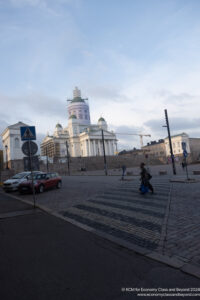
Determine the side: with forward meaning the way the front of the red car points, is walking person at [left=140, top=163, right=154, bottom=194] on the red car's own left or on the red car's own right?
on the red car's own left

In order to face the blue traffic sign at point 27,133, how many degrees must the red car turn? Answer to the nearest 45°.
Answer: approximately 45° to its left

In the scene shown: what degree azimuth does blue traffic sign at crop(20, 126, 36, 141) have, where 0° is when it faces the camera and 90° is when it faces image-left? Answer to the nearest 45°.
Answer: approximately 0°

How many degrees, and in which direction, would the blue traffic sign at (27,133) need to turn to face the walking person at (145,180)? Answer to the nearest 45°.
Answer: approximately 90° to its left

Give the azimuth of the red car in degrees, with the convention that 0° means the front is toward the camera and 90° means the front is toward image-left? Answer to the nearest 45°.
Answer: approximately 45°

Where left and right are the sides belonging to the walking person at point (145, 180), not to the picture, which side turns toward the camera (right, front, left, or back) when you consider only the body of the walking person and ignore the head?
left
